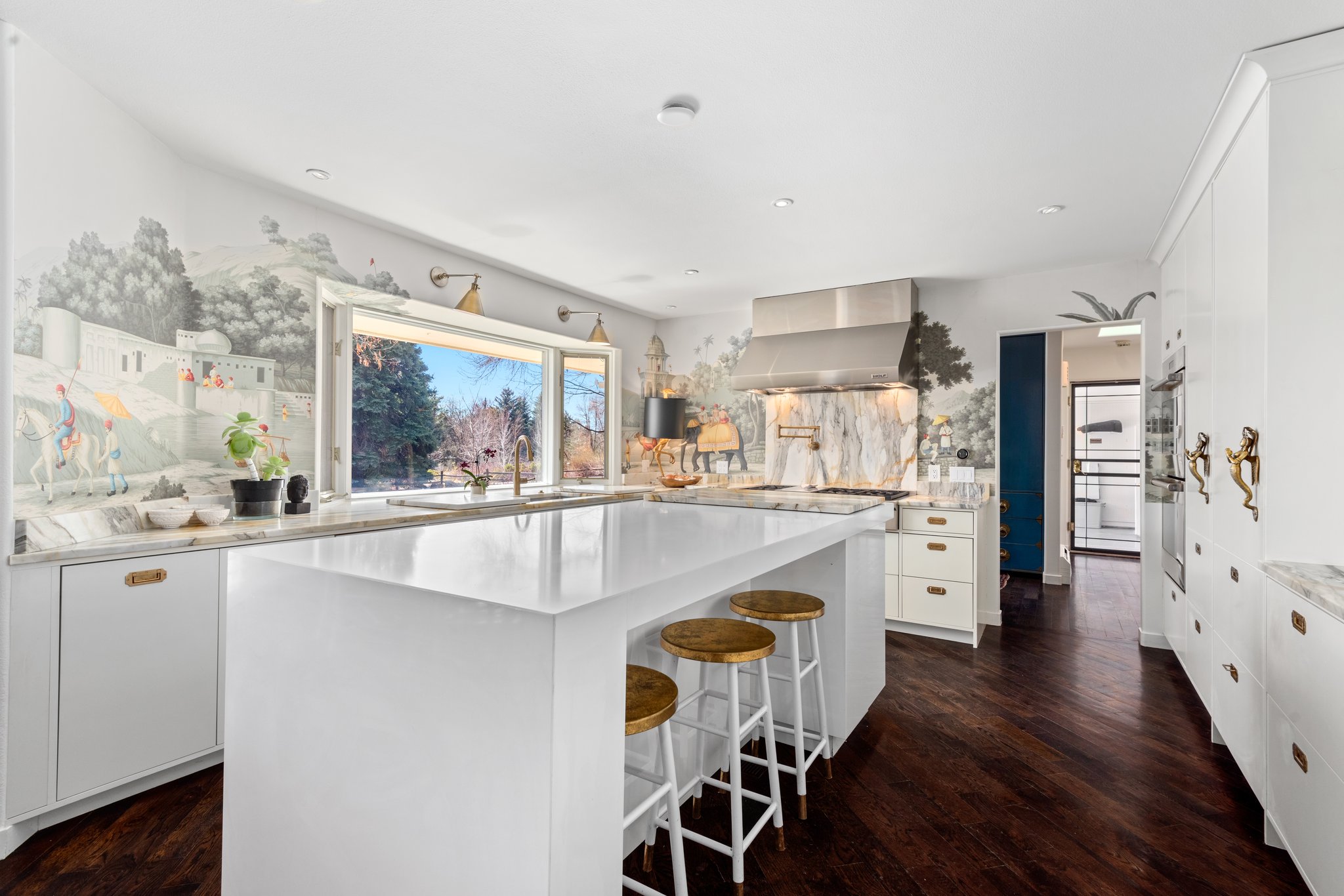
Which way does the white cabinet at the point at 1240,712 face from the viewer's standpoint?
to the viewer's left

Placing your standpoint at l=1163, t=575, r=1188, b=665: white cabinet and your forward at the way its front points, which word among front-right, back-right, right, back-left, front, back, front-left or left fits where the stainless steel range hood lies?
front

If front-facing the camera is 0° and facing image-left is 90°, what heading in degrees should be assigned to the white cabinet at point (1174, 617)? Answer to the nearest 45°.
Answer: approximately 90°

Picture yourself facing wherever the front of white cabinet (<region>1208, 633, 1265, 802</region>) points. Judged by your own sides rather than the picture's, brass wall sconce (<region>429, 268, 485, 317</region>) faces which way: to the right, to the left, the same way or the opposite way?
the opposite way

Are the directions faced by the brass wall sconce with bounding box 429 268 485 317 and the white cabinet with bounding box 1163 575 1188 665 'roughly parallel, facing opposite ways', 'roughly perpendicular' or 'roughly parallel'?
roughly parallel, facing opposite ways

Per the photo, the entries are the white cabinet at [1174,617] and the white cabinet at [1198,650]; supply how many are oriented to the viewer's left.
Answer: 2

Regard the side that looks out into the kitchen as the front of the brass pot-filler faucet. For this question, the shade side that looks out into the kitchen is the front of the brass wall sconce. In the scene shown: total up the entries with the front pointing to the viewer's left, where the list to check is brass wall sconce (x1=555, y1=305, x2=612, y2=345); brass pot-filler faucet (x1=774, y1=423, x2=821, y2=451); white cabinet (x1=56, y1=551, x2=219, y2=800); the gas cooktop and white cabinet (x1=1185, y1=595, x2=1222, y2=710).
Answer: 1

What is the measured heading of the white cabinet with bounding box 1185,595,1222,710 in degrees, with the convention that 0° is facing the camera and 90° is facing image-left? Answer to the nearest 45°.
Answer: approximately 90°

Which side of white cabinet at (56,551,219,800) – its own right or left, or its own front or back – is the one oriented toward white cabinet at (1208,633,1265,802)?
front

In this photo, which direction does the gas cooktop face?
toward the camera

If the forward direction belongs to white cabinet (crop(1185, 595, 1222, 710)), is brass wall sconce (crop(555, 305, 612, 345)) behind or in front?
in front

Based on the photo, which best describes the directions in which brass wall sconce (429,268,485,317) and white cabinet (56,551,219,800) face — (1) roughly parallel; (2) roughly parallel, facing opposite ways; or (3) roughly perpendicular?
roughly parallel

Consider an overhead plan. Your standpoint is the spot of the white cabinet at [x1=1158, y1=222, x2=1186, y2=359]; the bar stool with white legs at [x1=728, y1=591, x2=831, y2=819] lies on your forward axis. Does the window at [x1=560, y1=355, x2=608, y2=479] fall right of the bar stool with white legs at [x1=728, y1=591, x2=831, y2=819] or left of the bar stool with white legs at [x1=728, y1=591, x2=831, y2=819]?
right

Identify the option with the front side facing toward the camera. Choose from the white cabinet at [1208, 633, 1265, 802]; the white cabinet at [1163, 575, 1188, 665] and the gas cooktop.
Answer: the gas cooktop

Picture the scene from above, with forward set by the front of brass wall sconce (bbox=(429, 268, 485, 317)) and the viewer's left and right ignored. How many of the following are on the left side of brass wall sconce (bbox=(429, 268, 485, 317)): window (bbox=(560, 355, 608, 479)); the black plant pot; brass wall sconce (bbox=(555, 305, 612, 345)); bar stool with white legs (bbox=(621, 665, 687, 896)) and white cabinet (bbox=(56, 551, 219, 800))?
2

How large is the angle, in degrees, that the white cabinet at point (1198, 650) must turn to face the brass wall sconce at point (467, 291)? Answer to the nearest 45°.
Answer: approximately 45° to its left

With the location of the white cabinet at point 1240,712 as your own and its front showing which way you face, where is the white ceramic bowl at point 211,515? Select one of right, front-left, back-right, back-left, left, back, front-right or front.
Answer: front-left

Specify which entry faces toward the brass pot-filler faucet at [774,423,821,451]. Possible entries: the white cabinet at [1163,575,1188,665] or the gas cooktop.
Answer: the white cabinet
